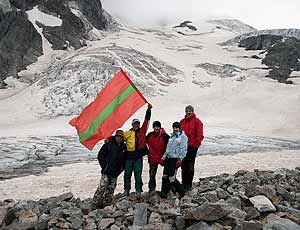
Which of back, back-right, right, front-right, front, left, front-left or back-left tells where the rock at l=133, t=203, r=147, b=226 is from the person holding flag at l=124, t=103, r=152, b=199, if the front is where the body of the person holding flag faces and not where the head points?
front

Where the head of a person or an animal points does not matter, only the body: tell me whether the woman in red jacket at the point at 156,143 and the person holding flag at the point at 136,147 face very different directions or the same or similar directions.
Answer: same or similar directions

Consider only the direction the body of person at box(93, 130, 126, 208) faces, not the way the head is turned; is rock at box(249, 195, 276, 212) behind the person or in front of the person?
in front

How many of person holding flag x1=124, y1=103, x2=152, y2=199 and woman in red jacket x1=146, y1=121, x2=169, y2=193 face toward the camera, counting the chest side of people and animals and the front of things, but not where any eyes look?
2

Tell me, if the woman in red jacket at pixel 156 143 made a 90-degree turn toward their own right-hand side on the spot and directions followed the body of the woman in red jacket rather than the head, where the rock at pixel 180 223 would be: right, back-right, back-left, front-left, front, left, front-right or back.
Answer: left

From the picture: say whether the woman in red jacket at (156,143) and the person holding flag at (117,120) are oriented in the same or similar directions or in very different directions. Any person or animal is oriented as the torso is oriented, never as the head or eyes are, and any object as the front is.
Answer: same or similar directions

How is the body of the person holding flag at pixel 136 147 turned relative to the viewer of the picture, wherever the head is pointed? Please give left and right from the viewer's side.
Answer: facing the viewer

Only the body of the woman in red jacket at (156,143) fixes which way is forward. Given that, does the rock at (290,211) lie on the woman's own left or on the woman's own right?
on the woman's own left

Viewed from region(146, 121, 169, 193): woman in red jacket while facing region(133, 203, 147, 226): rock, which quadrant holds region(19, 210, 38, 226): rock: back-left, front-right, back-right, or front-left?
front-right

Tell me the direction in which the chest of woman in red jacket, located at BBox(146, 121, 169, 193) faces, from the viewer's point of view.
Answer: toward the camera

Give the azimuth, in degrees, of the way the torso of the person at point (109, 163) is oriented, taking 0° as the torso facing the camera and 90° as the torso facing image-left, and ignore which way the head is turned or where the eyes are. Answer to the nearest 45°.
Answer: approximately 315°

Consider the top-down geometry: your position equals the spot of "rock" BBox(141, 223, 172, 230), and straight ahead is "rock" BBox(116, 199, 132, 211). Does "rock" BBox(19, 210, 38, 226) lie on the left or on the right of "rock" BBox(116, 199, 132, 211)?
left
